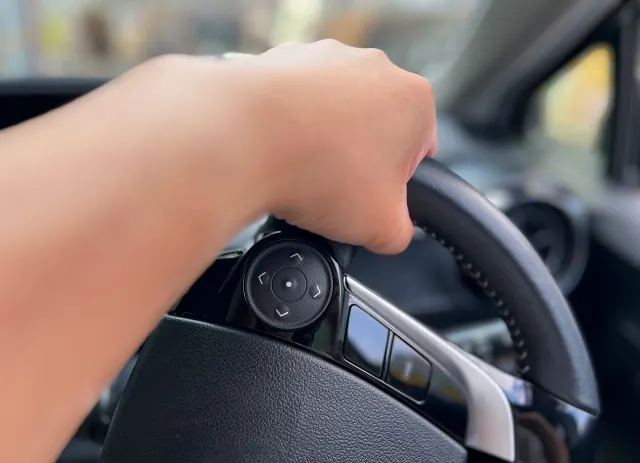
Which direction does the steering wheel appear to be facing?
toward the camera
